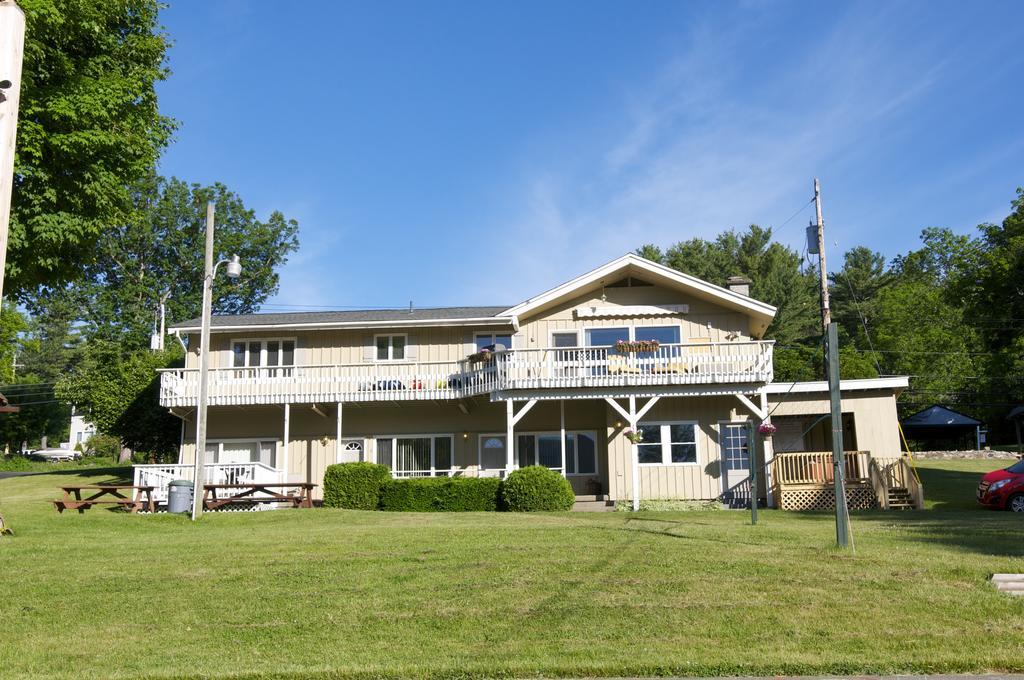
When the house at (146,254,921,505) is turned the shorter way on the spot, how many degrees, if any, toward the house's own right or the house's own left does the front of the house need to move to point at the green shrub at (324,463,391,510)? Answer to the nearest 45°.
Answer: approximately 45° to the house's own right

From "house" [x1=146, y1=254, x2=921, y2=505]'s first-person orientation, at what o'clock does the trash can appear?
The trash can is roughly at 2 o'clock from the house.

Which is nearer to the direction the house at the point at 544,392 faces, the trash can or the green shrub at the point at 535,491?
the green shrub

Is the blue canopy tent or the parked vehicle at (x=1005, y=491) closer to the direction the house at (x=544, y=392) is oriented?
the parked vehicle

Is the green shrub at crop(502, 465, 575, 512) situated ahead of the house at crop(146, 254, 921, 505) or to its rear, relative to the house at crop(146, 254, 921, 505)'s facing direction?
ahead

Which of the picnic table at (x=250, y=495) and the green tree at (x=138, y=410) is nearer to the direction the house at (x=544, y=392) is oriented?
the picnic table

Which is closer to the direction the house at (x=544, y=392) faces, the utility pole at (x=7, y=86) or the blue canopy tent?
the utility pole

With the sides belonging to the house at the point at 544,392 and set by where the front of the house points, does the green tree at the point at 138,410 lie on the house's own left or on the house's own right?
on the house's own right

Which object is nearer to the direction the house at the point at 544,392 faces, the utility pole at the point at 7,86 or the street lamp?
the utility pole

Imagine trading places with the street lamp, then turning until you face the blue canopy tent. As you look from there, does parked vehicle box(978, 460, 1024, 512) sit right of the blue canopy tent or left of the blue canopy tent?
right

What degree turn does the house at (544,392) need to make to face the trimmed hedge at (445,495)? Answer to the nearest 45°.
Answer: approximately 45° to its right

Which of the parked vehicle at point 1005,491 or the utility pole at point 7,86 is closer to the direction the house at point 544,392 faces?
the utility pole

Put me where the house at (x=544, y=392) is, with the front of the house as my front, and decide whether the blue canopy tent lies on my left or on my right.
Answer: on my left

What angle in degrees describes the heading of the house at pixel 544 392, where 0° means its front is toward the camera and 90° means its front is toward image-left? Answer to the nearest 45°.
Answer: approximately 0°
